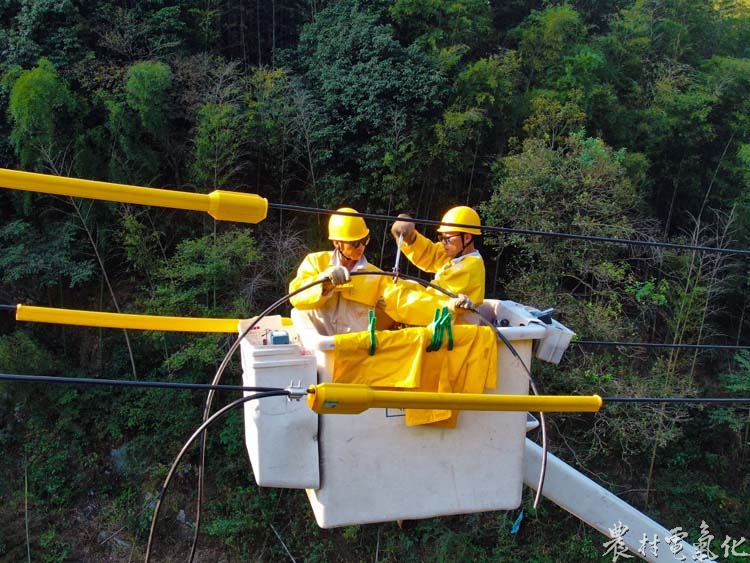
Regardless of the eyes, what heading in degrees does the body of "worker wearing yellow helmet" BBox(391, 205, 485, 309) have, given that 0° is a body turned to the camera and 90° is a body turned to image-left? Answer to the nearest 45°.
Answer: approximately 90°

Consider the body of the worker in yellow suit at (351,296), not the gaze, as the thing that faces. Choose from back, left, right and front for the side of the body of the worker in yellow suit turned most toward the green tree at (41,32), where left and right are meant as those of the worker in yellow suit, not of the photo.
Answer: back

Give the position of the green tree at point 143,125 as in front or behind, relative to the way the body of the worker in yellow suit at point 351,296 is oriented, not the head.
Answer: behind

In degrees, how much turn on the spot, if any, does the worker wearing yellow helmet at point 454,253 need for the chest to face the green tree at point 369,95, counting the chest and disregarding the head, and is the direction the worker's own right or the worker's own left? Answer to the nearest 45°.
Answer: approximately 90° to the worker's own right

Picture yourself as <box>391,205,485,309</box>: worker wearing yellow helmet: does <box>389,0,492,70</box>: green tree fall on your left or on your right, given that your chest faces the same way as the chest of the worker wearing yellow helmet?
on your right

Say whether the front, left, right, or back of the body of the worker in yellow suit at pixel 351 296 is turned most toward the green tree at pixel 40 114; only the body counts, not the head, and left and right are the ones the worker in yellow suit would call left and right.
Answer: back

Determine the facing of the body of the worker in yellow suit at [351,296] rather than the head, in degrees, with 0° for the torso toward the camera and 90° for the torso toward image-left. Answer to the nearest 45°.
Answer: approximately 315°
